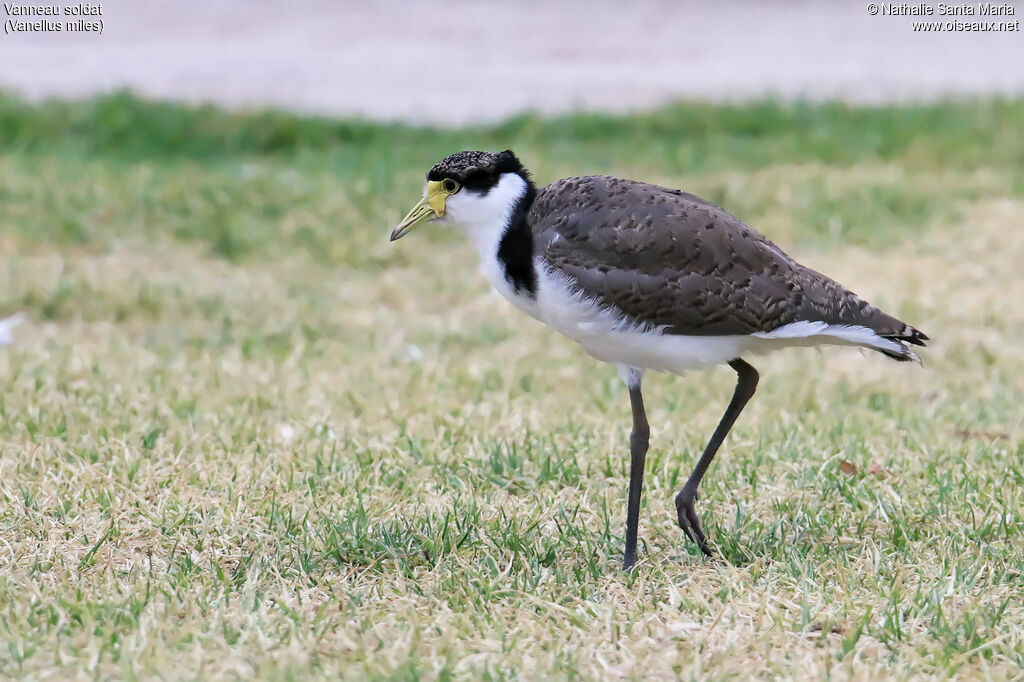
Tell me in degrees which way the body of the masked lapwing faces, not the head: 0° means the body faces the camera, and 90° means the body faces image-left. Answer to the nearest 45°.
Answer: approximately 90°
